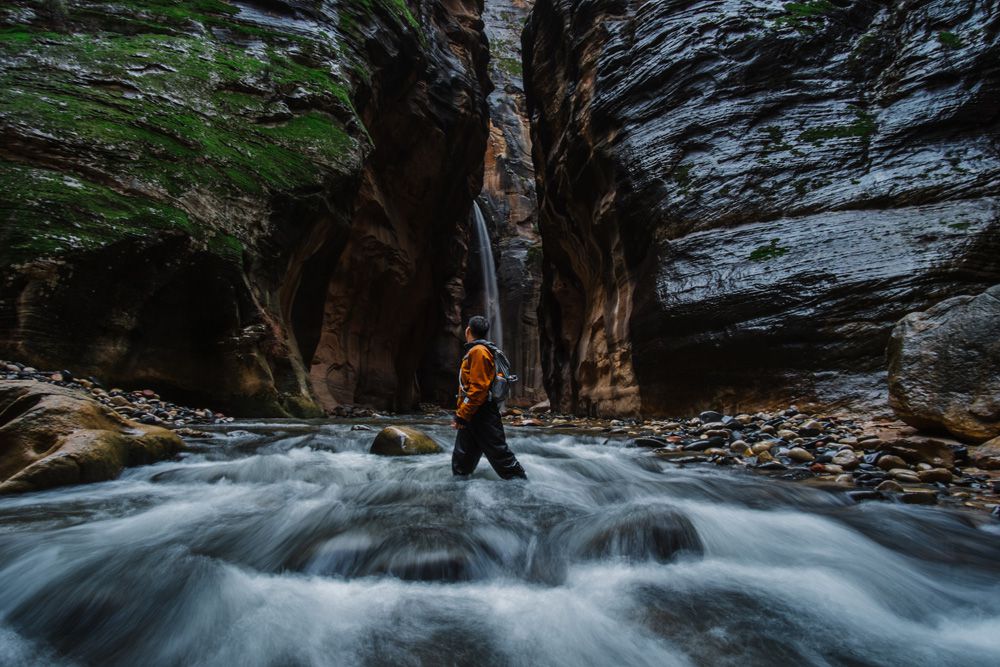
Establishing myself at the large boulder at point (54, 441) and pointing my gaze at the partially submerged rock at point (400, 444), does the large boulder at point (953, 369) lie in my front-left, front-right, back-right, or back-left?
front-right

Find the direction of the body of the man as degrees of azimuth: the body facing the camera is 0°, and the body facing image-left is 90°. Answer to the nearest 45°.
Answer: approximately 90°

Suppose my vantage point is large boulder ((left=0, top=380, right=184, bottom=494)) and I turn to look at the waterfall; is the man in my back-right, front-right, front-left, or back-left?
front-right

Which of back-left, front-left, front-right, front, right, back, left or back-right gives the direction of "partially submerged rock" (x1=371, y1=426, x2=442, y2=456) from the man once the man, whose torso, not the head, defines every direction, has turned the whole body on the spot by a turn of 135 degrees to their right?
left

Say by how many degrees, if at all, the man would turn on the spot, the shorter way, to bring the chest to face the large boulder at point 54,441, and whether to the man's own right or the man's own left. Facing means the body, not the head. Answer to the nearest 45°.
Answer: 0° — they already face it

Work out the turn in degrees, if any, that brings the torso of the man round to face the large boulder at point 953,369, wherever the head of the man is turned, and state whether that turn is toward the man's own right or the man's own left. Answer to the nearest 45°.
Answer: approximately 180°

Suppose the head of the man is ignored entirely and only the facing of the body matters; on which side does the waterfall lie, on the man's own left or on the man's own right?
on the man's own right

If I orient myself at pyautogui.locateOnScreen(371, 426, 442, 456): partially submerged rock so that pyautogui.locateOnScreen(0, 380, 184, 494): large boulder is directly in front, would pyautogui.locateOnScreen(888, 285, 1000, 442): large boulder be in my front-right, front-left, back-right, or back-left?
back-left

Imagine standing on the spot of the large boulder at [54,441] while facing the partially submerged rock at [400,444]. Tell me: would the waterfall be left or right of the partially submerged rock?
left
